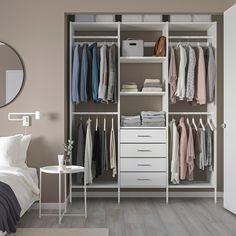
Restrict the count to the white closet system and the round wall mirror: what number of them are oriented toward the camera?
2

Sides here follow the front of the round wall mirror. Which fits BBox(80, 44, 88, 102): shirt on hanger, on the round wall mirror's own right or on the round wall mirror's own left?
on the round wall mirror's own left

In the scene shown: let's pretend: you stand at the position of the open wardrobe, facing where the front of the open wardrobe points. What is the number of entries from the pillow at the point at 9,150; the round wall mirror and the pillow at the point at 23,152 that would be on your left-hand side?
0

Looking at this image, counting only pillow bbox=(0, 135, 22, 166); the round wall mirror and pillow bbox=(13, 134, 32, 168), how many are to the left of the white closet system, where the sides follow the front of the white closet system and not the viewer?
0

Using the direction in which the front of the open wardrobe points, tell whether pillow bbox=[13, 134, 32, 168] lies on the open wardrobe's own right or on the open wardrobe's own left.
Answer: on the open wardrobe's own right

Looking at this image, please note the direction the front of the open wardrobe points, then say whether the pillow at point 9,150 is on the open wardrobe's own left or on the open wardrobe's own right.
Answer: on the open wardrobe's own right

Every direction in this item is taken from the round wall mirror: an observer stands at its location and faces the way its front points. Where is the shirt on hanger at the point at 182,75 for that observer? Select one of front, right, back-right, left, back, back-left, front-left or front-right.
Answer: left

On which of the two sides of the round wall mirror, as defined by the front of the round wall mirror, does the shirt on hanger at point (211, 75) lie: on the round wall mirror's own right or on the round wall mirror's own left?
on the round wall mirror's own left

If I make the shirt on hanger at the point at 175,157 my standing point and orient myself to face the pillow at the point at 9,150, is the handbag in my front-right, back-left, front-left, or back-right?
front-right

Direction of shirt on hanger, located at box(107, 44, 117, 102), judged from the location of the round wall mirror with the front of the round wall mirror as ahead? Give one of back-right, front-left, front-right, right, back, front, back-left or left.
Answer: left

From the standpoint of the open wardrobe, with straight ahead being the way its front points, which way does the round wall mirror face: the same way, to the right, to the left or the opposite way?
the same way

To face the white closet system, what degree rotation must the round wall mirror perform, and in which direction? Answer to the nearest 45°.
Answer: approximately 90° to its left

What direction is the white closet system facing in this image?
toward the camera

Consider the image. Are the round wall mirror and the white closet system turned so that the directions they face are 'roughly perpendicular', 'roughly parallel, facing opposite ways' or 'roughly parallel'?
roughly parallel

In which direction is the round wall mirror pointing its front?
toward the camera
